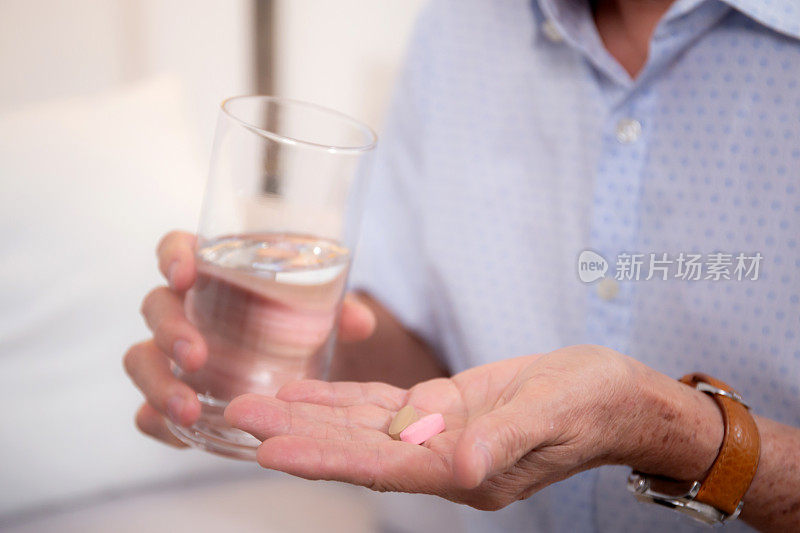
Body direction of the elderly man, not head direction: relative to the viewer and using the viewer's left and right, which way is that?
facing the viewer and to the left of the viewer
